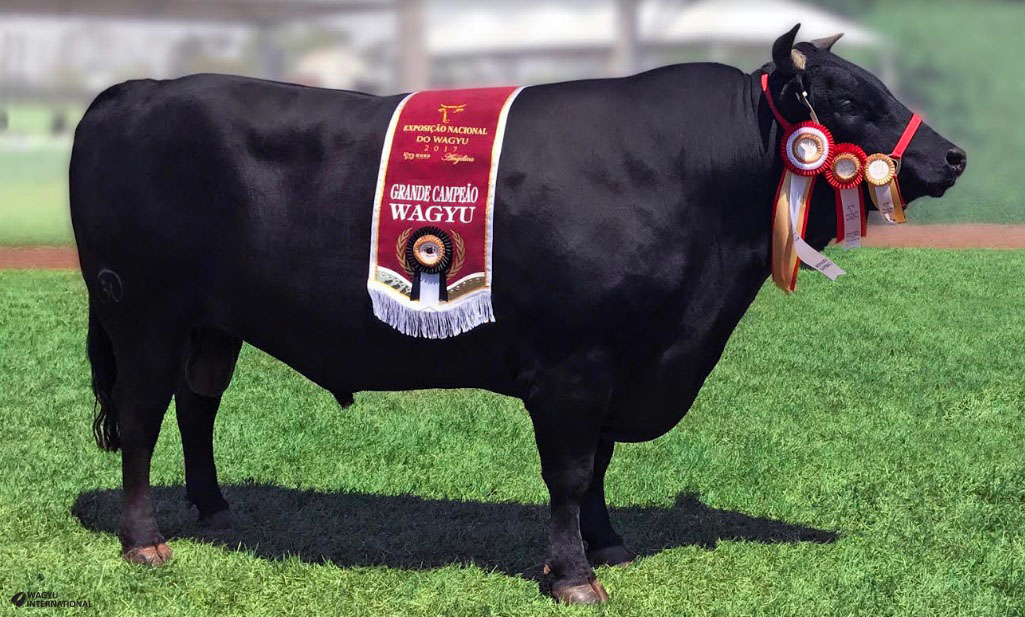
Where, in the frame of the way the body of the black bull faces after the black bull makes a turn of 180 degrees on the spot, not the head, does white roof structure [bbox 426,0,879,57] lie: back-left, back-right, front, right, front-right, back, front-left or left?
right

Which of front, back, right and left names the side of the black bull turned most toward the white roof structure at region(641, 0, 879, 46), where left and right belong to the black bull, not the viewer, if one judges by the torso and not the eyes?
left

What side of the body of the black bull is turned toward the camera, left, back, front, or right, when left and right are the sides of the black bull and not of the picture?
right
